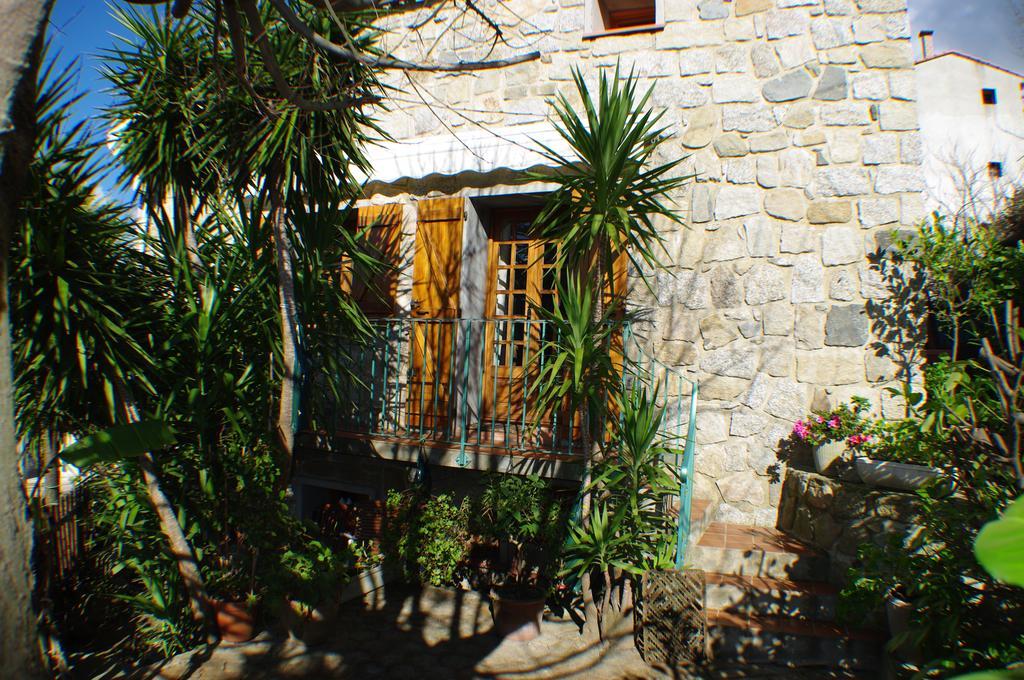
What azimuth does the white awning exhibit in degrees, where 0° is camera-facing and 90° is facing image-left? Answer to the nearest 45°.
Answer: approximately 0°

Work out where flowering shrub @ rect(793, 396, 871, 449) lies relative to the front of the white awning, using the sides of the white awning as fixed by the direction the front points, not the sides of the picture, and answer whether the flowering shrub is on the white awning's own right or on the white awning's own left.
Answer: on the white awning's own left

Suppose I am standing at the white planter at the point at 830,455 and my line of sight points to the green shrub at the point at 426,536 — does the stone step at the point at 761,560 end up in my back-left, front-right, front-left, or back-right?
front-left

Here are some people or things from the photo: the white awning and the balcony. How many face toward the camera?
2

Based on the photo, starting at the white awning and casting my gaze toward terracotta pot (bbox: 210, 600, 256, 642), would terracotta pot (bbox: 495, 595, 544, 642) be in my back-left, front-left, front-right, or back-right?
front-left

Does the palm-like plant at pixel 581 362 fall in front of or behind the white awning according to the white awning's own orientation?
in front

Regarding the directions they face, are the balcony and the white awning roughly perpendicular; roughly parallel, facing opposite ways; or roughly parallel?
roughly parallel

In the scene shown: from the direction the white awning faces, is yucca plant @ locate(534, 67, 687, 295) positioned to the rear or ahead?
ahead

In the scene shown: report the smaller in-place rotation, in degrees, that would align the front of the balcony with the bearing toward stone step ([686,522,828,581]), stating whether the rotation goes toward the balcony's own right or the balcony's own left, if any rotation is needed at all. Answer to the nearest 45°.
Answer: approximately 45° to the balcony's own left
